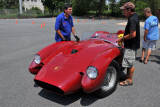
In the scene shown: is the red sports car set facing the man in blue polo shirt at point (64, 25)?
no

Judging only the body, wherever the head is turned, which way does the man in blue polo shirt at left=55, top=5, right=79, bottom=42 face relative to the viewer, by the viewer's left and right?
facing the viewer and to the right of the viewer

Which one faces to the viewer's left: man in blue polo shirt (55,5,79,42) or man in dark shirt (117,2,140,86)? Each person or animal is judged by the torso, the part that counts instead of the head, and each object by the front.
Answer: the man in dark shirt

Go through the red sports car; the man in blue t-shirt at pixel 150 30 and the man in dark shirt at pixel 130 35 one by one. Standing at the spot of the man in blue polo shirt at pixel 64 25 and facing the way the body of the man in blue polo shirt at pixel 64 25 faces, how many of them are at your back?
0

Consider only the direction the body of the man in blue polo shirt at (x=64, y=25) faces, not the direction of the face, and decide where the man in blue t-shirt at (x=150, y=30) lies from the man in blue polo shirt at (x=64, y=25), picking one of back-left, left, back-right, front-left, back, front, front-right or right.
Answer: front-left

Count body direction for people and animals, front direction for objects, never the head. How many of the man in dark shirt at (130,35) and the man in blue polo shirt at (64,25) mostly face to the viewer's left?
1

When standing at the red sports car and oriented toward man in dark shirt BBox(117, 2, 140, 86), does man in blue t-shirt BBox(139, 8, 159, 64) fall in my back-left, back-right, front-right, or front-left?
front-left

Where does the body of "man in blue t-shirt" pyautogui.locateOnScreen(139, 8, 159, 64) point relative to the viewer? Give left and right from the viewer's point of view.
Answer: facing away from the viewer and to the left of the viewer

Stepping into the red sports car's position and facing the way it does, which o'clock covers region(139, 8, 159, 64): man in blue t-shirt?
The man in blue t-shirt is roughly at 6 o'clock from the red sports car.

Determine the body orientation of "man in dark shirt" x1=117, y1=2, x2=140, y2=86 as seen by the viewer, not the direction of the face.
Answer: to the viewer's left

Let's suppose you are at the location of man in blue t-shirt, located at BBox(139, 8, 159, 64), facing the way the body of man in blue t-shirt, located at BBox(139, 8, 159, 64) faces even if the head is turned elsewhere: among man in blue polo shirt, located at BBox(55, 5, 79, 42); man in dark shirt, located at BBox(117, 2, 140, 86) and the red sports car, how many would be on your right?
0
